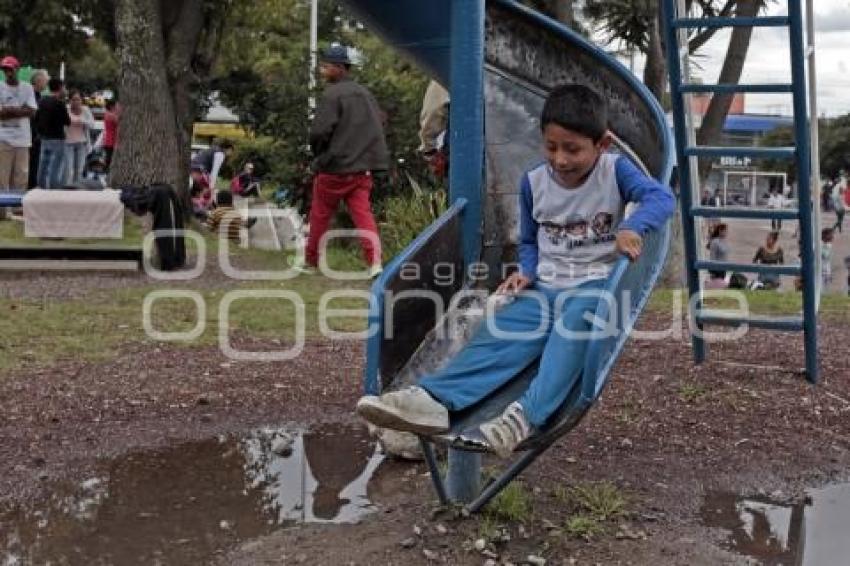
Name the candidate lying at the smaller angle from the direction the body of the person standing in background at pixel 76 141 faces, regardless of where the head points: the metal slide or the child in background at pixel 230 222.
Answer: the metal slide

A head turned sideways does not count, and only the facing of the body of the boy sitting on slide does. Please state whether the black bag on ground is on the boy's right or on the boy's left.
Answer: on the boy's right

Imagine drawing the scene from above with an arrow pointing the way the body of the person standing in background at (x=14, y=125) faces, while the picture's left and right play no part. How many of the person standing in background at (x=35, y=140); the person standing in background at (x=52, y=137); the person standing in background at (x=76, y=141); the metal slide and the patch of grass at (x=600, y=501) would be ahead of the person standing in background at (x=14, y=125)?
2

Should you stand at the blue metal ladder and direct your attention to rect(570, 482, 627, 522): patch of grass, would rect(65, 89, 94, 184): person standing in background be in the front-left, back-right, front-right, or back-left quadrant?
back-right

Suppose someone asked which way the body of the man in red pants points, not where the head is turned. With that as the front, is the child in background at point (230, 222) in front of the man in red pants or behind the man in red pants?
in front

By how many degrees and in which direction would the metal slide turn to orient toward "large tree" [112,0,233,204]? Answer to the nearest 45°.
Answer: approximately 90° to its right

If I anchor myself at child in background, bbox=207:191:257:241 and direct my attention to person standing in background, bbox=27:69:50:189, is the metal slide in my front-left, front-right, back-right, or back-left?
back-left

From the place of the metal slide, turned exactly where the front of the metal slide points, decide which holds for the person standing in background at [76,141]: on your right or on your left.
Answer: on your right

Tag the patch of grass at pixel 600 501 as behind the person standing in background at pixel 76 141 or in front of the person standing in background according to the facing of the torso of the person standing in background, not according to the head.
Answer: in front

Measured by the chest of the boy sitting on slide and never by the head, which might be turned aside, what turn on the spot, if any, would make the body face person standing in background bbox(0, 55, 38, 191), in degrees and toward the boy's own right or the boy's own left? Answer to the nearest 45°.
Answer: approximately 90° to the boy's own right

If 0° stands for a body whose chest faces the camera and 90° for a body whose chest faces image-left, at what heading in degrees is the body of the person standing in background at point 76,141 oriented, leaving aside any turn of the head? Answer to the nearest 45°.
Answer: approximately 0°
